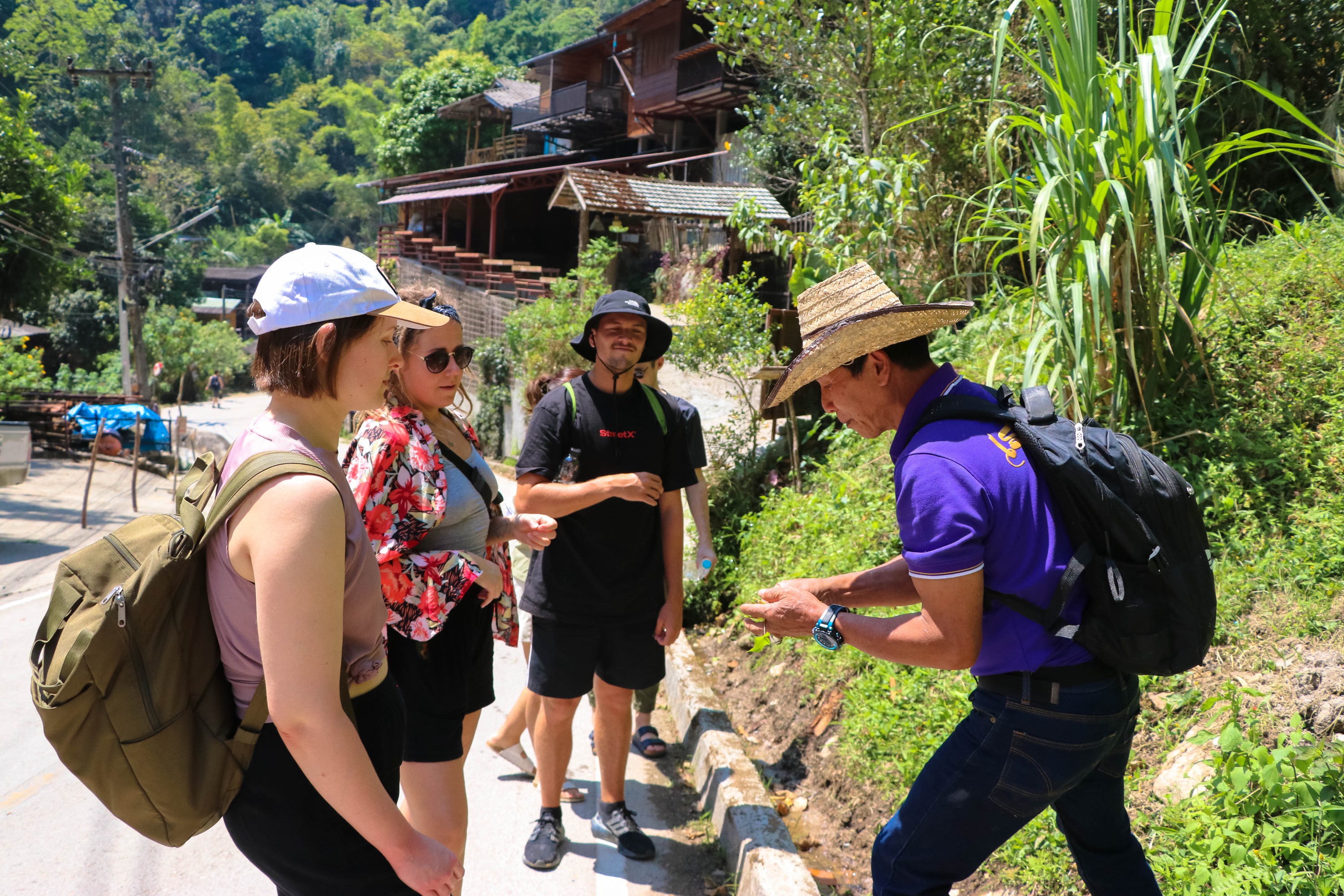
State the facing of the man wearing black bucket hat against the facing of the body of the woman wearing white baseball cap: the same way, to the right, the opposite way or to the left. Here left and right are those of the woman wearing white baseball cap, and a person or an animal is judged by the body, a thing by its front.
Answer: to the right

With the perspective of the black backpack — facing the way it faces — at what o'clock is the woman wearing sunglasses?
The woman wearing sunglasses is roughly at 6 o'clock from the black backpack.

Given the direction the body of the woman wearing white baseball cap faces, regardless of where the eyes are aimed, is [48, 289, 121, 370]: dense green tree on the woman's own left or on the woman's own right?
on the woman's own left

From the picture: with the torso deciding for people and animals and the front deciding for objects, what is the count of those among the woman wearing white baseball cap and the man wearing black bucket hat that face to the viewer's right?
1

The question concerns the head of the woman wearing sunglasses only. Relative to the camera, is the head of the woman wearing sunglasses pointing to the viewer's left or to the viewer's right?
to the viewer's right

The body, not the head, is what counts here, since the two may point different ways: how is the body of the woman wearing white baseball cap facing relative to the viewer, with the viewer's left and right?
facing to the right of the viewer

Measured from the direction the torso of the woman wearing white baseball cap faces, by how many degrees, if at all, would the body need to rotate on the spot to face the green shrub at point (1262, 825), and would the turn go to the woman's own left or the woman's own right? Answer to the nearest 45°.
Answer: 0° — they already face it

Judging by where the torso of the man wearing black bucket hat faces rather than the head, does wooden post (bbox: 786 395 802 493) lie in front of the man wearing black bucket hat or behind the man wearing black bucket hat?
behind

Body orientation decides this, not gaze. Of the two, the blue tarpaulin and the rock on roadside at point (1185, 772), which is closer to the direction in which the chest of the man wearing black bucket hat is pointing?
the rock on roadside

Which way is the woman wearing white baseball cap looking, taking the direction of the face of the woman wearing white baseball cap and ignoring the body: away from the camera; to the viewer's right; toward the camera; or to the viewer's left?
to the viewer's right

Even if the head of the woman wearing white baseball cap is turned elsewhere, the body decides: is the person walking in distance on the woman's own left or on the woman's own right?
on the woman's own left

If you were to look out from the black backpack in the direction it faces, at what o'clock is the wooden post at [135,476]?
The wooden post is roughly at 7 o'clock from the black backpack.

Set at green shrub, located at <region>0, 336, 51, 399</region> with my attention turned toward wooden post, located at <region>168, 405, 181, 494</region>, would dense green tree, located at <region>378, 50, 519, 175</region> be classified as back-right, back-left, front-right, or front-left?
back-left
